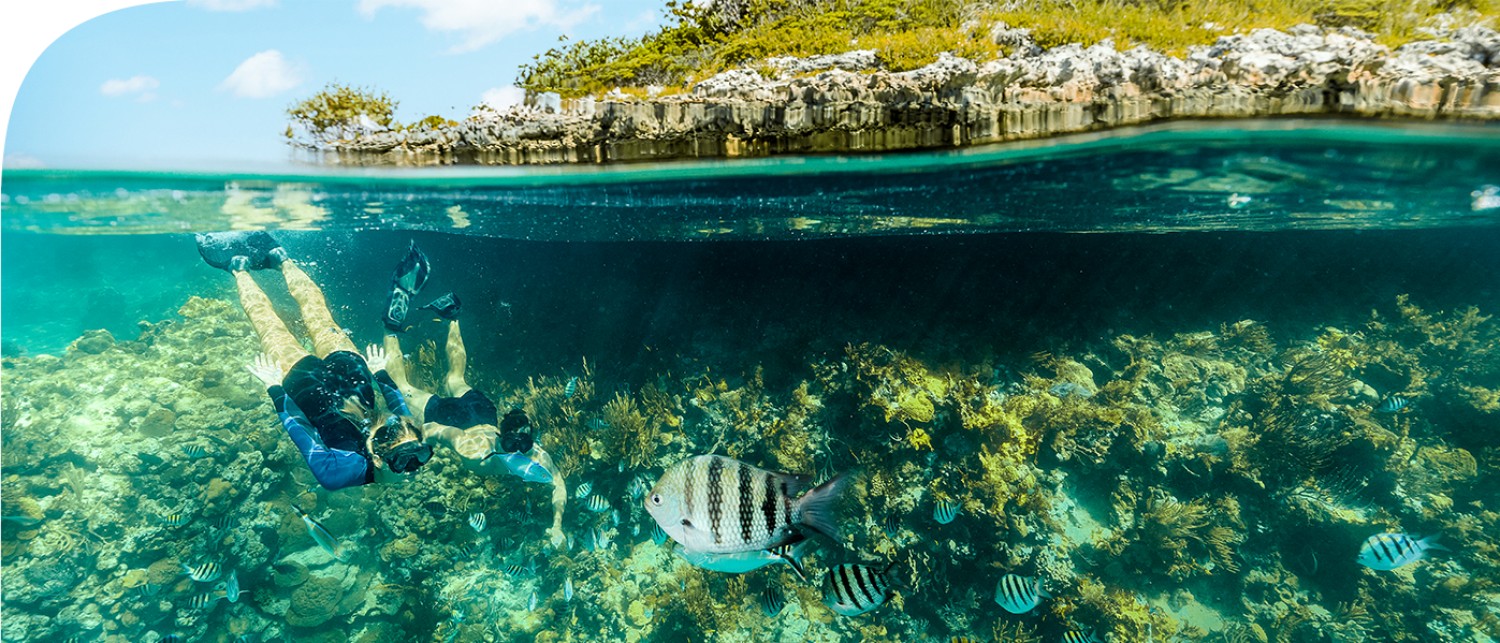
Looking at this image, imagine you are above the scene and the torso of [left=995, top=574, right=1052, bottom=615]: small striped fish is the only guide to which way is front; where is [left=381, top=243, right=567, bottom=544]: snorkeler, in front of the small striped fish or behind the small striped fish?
in front

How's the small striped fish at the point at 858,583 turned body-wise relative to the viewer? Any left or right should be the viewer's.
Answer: facing to the left of the viewer

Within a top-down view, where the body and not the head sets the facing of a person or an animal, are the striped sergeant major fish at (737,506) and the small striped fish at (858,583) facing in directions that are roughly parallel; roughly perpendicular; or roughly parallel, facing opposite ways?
roughly parallel

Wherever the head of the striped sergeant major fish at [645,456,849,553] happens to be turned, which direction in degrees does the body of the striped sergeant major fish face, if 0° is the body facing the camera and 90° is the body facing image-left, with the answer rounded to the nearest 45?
approximately 90°

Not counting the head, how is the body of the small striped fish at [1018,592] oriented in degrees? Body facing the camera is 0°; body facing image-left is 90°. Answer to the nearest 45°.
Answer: approximately 90°

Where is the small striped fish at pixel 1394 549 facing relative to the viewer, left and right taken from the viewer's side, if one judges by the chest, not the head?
facing to the left of the viewer

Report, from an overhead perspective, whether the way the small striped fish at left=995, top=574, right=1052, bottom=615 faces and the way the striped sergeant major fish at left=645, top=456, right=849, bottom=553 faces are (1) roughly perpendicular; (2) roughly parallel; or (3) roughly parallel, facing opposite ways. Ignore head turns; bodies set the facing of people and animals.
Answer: roughly parallel

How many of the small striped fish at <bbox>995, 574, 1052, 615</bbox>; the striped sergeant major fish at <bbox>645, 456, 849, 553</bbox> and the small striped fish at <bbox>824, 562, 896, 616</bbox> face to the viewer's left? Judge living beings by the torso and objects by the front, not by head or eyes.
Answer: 3

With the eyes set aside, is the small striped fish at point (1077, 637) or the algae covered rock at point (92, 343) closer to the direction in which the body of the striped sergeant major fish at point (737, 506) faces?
the algae covered rock
